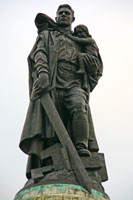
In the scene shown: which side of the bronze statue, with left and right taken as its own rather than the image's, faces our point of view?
front
